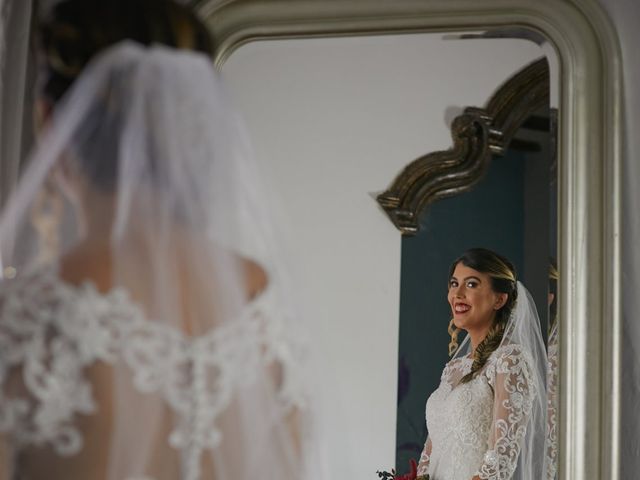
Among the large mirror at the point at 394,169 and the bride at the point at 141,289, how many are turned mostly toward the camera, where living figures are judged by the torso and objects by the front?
1

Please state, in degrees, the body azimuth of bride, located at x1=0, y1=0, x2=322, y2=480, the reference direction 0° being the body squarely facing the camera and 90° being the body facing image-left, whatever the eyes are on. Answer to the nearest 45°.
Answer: approximately 135°

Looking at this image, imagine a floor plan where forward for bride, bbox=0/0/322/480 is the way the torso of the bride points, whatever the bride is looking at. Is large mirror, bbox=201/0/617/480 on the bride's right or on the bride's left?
on the bride's right

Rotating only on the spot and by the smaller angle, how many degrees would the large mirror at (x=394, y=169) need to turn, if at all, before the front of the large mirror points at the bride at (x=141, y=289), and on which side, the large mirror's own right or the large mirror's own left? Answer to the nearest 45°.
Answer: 0° — it already faces them
